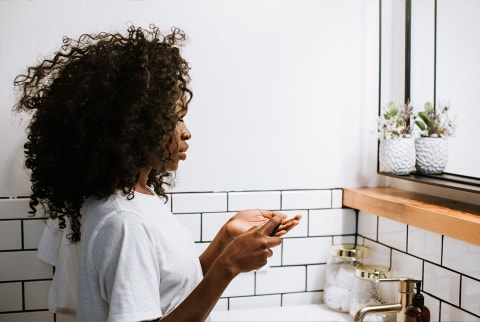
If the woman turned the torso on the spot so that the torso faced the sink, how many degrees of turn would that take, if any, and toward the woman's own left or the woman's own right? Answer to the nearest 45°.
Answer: approximately 45° to the woman's own left

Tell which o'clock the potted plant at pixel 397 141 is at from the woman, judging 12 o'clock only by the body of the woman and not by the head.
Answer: The potted plant is roughly at 11 o'clock from the woman.

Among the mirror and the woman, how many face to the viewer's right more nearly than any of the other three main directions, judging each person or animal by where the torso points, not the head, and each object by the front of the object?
1

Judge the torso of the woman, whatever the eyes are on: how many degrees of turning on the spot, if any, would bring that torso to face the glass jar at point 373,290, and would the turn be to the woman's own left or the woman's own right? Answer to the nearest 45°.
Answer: approximately 45° to the woman's own left

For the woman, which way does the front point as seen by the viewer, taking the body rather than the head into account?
to the viewer's right

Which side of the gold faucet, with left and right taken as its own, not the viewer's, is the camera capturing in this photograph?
left

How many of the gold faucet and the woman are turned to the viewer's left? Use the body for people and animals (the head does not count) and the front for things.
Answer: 1

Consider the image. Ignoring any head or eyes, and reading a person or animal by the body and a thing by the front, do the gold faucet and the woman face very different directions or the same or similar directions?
very different directions

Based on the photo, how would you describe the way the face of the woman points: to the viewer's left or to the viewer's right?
to the viewer's right
